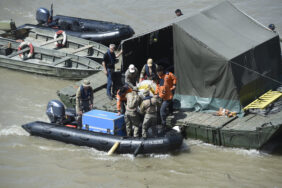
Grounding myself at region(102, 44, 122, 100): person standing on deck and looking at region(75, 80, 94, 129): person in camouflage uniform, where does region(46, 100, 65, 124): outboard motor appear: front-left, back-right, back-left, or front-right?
front-right

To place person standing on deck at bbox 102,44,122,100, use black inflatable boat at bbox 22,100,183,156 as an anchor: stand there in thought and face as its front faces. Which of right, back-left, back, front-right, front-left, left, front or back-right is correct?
left

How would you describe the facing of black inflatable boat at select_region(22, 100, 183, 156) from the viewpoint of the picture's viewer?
facing to the right of the viewer

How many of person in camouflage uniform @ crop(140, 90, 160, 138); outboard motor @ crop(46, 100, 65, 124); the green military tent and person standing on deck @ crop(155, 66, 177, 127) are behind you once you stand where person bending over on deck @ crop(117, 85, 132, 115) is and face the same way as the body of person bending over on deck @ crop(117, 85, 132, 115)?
1

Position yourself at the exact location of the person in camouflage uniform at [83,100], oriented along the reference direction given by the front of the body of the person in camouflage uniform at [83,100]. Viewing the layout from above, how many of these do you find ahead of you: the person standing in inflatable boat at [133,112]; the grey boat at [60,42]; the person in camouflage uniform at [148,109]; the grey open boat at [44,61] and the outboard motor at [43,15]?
2

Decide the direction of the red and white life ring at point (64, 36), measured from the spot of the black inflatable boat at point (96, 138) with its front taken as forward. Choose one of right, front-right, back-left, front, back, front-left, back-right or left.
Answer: left

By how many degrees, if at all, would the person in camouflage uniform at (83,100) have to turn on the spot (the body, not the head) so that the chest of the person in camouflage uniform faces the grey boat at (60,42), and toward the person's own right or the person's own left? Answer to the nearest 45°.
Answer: approximately 135° to the person's own left

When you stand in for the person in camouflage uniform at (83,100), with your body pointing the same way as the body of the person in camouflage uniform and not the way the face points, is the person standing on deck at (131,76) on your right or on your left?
on your left

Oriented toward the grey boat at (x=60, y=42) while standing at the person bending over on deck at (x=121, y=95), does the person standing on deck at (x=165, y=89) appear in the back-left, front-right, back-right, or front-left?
back-right
